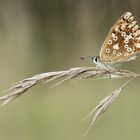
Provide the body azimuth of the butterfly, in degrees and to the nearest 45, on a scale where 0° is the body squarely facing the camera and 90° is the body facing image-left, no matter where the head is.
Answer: approximately 90°
